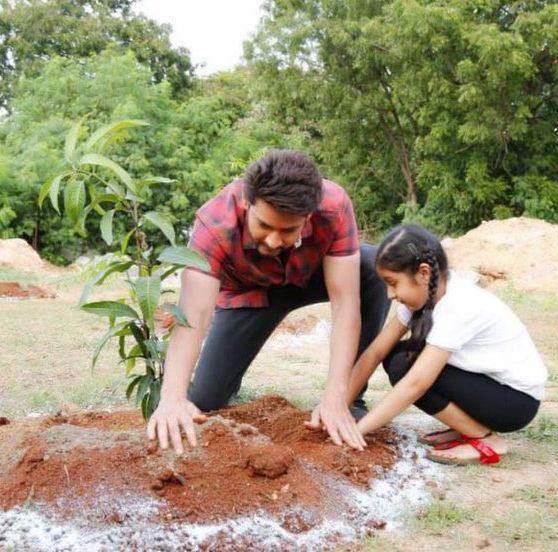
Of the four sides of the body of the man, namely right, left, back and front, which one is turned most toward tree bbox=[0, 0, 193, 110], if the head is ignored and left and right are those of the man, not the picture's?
back

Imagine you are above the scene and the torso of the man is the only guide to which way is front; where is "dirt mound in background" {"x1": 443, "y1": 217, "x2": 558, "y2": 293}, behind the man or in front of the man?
behind

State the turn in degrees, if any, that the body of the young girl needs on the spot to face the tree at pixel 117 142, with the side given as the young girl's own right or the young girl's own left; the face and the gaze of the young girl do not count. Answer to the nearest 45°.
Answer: approximately 45° to the young girl's own right

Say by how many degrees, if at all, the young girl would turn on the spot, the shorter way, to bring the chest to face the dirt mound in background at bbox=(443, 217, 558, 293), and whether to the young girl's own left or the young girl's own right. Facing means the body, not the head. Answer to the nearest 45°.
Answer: approximately 90° to the young girl's own right

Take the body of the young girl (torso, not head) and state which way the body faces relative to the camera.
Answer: to the viewer's left

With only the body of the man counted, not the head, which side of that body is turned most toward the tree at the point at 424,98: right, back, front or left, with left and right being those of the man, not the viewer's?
back

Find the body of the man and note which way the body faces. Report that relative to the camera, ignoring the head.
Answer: toward the camera

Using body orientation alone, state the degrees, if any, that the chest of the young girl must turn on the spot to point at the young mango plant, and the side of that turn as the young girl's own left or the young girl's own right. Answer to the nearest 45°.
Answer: approximately 45° to the young girl's own left

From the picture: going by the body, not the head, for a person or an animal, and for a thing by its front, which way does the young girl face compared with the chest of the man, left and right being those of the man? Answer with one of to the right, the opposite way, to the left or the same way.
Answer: to the right

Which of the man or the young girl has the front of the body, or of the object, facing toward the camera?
the man

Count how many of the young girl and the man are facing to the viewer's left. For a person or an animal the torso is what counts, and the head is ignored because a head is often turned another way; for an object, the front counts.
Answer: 1

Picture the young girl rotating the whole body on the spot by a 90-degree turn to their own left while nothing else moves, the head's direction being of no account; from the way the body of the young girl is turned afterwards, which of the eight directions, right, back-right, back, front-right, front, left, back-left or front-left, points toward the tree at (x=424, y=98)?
back

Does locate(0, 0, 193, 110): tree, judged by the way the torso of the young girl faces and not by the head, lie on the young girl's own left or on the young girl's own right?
on the young girl's own right

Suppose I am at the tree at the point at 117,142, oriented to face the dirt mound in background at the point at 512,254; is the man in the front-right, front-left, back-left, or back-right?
front-right
